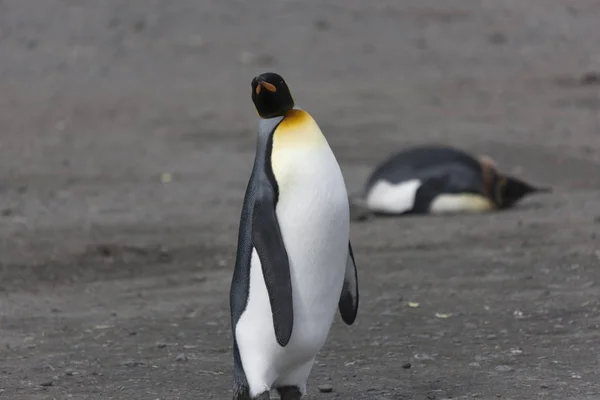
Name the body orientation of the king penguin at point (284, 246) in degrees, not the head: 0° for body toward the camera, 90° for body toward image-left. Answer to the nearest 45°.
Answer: approximately 315°

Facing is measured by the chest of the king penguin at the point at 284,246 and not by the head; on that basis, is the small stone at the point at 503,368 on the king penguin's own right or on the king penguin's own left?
on the king penguin's own left

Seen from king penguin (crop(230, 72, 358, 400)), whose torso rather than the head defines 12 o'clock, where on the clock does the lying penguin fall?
The lying penguin is roughly at 8 o'clock from the king penguin.

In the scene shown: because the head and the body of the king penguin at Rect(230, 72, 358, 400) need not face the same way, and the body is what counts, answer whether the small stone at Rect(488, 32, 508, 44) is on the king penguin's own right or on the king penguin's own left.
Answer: on the king penguin's own left

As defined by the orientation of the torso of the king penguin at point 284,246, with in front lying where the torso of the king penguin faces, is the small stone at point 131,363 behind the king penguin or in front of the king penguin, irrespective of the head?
behind
